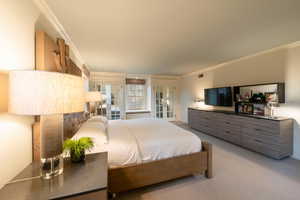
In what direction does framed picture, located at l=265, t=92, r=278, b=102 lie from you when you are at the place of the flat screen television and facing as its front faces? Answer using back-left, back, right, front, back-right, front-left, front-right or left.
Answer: left

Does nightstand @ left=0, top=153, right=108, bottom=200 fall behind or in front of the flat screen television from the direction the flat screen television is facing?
in front

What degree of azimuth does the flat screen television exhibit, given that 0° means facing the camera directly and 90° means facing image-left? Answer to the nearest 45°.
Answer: approximately 45°

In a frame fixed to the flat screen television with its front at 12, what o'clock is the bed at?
The bed is roughly at 11 o'clock from the flat screen television.

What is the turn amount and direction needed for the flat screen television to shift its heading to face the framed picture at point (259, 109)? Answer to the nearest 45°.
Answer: approximately 90° to its left

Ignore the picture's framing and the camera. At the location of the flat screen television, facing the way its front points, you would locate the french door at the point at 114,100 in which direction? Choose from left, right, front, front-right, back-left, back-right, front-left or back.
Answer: front-right

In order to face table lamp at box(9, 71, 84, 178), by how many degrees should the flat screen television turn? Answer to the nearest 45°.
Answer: approximately 45° to its left

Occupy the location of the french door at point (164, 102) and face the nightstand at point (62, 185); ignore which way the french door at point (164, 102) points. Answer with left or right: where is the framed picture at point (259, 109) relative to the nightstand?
left

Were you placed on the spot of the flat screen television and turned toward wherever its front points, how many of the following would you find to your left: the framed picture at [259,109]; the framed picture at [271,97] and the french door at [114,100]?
2
